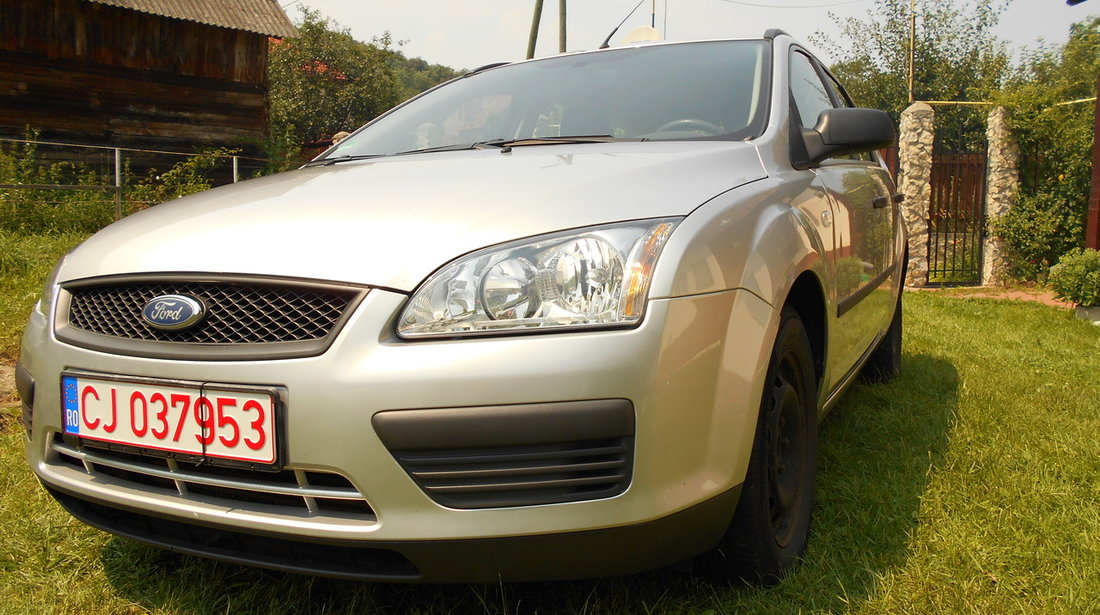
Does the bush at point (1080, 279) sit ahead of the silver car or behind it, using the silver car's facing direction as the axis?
behind

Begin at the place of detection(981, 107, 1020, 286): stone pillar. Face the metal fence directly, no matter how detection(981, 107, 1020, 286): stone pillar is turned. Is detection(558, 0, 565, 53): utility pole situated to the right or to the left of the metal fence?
right

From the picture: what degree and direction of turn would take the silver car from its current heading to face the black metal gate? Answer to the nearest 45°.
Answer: approximately 180°

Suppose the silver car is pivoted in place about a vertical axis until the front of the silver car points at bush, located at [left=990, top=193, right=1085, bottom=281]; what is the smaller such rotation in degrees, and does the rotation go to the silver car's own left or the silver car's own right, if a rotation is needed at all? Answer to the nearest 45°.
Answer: approximately 180°

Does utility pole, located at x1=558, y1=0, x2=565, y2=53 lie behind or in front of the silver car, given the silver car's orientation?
behind

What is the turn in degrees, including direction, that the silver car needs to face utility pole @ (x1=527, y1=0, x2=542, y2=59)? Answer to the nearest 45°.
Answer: approximately 135° to its right

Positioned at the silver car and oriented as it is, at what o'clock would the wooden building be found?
The wooden building is roughly at 4 o'clock from the silver car.

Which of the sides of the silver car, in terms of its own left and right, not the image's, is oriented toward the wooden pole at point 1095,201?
back

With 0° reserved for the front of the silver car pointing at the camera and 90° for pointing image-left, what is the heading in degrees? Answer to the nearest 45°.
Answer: approximately 45°

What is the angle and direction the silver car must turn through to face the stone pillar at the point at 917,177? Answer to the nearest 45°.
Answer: approximately 180°

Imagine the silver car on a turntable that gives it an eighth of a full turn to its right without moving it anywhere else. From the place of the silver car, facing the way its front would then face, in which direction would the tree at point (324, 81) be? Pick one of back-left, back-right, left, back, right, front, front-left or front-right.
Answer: right
